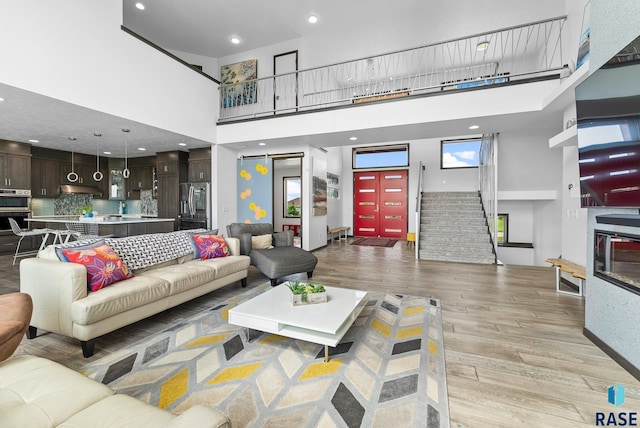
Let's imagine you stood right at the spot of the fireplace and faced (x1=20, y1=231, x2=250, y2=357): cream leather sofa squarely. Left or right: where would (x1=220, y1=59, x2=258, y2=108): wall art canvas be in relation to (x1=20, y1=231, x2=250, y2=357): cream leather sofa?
right

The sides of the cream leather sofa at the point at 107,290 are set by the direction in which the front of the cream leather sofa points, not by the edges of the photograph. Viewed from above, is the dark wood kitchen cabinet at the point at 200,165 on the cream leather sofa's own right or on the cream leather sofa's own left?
on the cream leather sofa's own left

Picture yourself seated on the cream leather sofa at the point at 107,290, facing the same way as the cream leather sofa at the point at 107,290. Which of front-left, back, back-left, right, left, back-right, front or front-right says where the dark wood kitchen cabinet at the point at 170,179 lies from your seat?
back-left

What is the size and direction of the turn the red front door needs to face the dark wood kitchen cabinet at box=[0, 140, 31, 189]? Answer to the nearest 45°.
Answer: approximately 45° to its right

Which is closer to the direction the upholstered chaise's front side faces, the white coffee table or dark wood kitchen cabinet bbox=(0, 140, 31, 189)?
the white coffee table
